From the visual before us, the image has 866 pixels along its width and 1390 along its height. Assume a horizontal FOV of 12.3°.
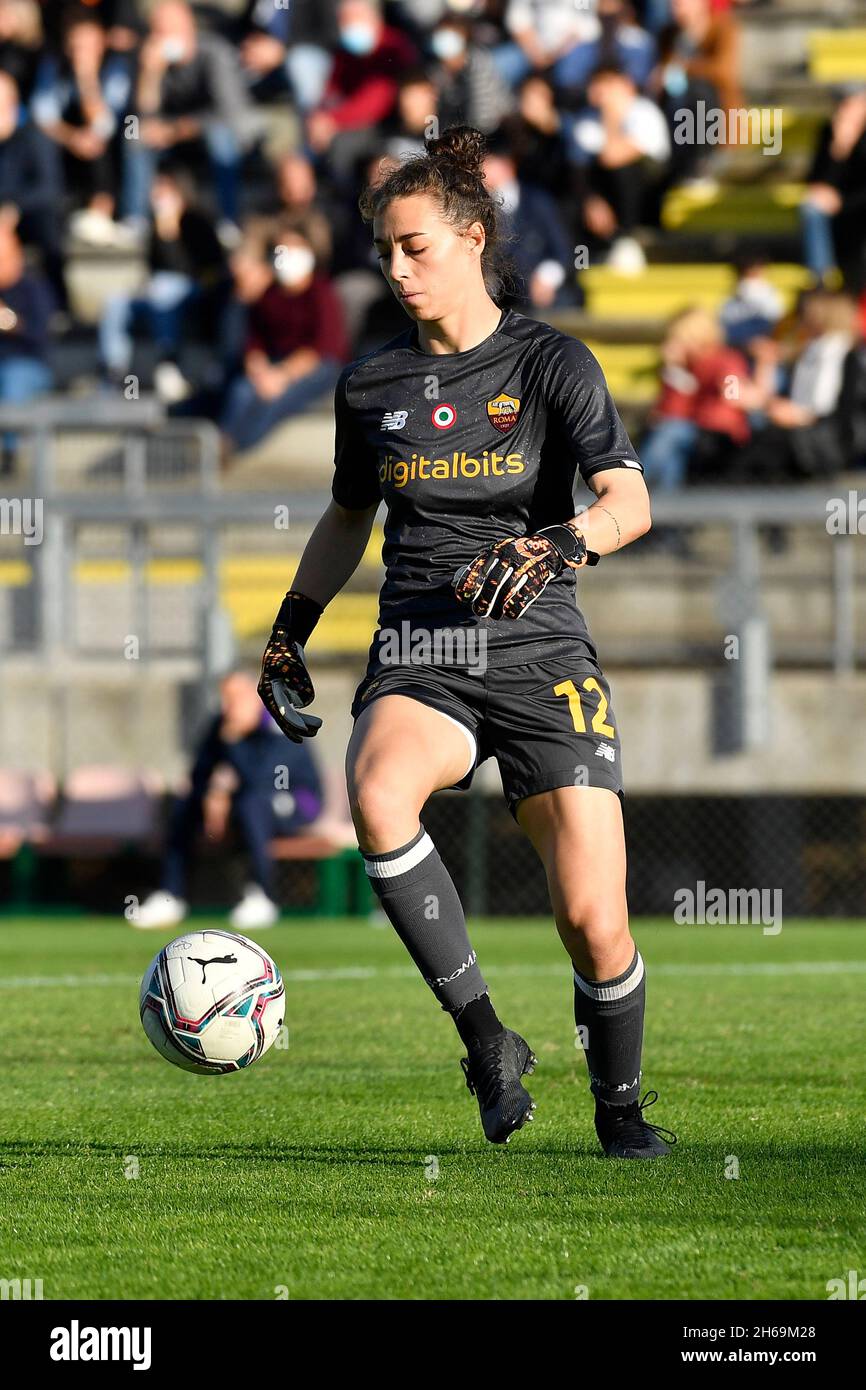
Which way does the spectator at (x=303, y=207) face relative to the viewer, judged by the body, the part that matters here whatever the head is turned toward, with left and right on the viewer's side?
facing the viewer

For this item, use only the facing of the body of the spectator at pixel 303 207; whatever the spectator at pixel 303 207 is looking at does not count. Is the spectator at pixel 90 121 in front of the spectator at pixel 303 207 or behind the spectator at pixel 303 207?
behind

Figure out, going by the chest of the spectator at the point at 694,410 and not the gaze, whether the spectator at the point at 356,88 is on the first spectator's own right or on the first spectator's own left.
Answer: on the first spectator's own right

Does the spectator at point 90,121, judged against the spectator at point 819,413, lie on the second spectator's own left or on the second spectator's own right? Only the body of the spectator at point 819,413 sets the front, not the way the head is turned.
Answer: on the second spectator's own right

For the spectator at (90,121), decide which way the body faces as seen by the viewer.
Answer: toward the camera

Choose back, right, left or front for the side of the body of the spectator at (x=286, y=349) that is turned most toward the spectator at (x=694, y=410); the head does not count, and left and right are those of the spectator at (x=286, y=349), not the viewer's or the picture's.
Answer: left
